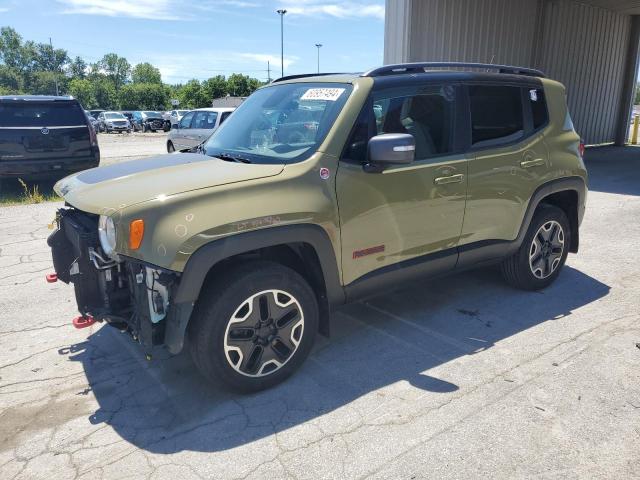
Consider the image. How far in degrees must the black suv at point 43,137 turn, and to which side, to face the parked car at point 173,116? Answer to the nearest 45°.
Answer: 0° — it already faces it

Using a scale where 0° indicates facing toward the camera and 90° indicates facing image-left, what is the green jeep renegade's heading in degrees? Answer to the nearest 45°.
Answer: approximately 45°

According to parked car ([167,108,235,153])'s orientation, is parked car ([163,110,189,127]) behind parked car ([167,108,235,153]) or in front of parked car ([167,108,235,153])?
in front

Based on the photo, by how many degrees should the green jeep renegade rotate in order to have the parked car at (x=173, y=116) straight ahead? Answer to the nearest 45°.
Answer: approximately 135° to its right

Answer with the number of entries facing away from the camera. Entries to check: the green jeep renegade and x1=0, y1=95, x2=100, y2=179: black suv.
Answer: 1

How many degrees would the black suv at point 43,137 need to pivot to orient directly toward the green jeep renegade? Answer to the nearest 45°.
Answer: approximately 180°

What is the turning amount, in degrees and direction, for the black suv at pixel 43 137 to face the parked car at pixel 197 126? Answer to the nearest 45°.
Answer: approximately 45° to its right

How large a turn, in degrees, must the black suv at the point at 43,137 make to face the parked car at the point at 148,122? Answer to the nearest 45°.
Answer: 0° — it already faces it

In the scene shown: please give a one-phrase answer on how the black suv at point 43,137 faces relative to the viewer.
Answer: facing away from the viewer

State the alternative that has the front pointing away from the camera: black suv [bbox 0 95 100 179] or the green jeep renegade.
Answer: the black suv

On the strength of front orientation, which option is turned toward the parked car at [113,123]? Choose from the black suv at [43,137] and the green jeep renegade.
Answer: the black suv
